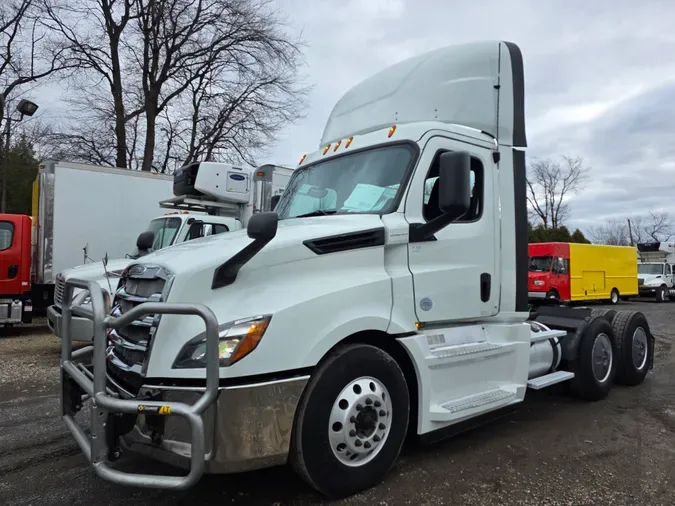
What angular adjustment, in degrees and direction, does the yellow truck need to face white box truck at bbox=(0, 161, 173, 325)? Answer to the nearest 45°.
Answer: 0° — it already faces it

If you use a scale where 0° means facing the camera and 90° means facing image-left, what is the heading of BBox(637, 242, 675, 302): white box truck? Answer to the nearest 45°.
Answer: approximately 45°

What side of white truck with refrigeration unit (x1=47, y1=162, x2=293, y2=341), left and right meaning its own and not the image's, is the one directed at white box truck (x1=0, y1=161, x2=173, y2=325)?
right

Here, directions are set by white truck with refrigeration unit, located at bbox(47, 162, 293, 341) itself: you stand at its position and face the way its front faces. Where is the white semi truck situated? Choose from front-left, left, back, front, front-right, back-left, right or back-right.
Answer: front-left

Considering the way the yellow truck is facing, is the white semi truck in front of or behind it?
in front

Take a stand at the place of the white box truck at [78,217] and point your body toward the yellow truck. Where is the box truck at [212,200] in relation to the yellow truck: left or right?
right

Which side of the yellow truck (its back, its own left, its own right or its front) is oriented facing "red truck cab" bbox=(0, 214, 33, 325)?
front

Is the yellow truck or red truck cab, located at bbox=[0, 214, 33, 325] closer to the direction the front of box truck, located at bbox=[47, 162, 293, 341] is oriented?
the red truck cab

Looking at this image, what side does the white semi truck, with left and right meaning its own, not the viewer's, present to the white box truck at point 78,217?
right

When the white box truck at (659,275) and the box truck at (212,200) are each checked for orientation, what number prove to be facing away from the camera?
0

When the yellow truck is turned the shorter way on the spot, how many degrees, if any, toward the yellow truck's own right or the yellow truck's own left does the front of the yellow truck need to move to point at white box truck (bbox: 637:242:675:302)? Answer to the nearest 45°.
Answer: approximately 180°

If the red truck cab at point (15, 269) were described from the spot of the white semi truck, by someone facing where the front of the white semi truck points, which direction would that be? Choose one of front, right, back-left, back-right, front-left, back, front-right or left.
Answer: right

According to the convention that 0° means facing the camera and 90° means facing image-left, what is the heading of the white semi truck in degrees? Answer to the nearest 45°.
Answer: approximately 45°
